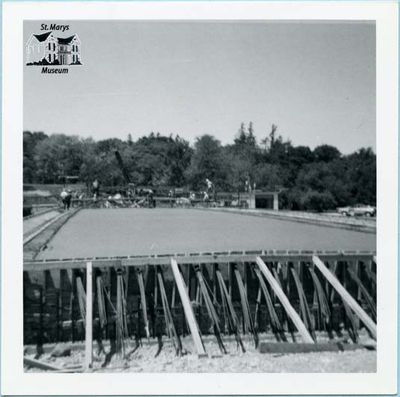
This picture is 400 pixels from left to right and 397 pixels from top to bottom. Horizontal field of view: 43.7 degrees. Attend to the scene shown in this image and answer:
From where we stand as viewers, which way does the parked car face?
facing to the left of the viewer
